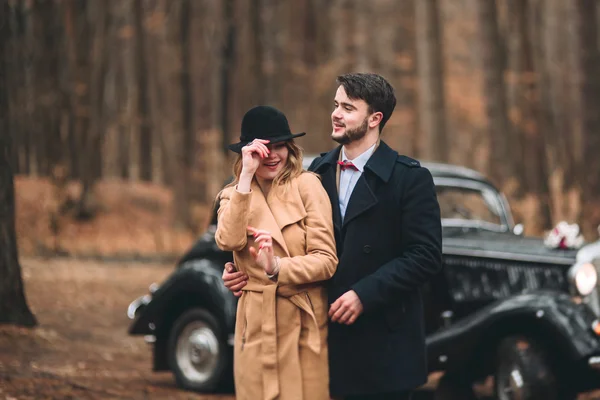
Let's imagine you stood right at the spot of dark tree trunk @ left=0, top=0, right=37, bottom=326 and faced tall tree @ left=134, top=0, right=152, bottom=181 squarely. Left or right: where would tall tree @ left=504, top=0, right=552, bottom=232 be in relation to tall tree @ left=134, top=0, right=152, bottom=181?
right

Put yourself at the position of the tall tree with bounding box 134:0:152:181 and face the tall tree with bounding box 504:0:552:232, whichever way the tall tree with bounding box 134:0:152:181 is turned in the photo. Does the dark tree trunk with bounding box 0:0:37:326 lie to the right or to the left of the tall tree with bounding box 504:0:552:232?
right

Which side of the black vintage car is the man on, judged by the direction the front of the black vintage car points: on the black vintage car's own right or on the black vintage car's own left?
on the black vintage car's own right

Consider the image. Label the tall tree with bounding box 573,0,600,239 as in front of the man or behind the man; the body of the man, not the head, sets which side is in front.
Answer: behind

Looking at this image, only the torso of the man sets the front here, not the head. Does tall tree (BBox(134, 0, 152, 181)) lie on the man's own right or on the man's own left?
on the man's own right

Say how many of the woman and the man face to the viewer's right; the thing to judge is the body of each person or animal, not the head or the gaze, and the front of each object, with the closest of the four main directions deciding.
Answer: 0

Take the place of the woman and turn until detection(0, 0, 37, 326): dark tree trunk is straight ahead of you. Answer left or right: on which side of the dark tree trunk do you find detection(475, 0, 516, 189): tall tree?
right

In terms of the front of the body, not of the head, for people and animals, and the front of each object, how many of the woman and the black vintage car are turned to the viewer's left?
0

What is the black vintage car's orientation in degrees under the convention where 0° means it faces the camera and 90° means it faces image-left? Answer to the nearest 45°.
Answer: approximately 315°

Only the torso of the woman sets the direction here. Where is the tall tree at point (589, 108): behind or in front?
behind

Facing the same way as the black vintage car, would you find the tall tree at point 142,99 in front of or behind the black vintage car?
behind
